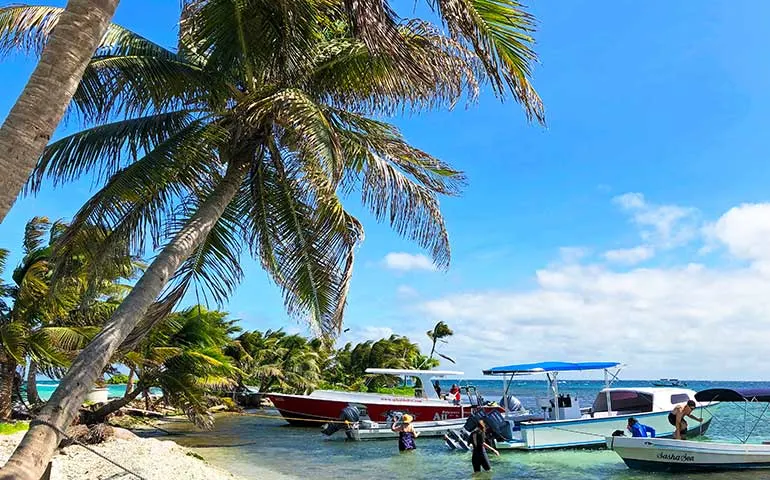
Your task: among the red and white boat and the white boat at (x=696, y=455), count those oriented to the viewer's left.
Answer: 2

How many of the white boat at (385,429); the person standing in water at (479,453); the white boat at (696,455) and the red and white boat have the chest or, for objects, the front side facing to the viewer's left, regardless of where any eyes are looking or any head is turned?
2

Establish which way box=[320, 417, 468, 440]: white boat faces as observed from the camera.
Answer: facing to the right of the viewer

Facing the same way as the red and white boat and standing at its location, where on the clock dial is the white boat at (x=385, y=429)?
The white boat is roughly at 9 o'clock from the red and white boat.

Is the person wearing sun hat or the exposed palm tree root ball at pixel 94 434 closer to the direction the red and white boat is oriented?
the exposed palm tree root ball

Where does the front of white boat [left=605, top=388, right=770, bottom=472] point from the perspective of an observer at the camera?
facing to the left of the viewer

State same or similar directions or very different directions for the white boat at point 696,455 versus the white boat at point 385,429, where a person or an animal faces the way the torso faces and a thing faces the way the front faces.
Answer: very different directions

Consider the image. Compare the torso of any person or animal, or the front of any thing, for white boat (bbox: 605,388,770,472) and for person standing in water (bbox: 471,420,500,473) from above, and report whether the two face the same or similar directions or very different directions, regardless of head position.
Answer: very different directions

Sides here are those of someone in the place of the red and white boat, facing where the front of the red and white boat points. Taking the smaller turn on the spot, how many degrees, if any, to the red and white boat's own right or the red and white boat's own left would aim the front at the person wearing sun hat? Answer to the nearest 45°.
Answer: approximately 90° to the red and white boat's own left

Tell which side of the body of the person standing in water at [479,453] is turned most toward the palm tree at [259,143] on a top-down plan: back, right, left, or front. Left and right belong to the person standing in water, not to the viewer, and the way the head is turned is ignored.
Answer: right

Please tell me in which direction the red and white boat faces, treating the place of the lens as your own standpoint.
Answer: facing to the left of the viewer
